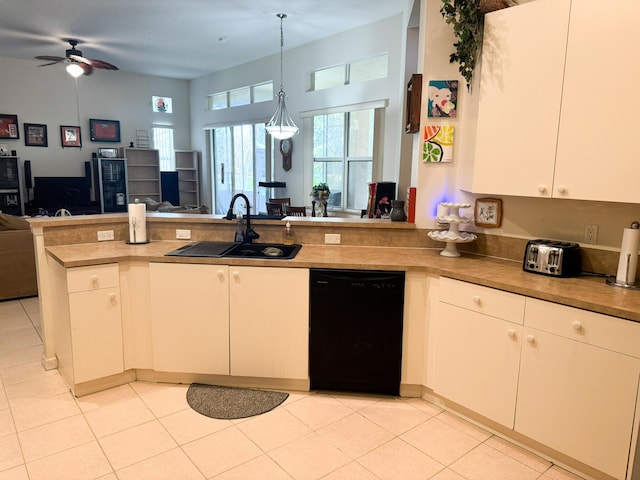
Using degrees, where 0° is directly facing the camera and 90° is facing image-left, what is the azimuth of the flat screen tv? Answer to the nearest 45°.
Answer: approximately 0°

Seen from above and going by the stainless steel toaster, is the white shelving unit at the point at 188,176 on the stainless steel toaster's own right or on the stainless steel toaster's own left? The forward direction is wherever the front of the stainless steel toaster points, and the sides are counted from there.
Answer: on the stainless steel toaster's own right

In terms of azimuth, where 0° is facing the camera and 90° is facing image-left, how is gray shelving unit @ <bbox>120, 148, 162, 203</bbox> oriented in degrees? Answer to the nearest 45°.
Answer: approximately 0°

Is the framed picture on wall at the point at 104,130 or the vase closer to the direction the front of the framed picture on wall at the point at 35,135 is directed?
the vase

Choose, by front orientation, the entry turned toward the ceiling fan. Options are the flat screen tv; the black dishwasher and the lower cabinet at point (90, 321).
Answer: the flat screen tv

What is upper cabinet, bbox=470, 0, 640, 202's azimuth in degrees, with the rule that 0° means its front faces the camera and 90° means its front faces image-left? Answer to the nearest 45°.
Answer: approximately 45°

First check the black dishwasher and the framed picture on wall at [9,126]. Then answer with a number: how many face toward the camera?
2

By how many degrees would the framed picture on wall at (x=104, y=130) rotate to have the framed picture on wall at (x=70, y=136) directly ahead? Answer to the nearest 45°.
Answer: approximately 90° to its right

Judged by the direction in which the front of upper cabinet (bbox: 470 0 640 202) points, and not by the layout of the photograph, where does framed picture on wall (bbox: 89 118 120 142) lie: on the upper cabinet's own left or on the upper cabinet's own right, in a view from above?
on the upper cabinet's own right
